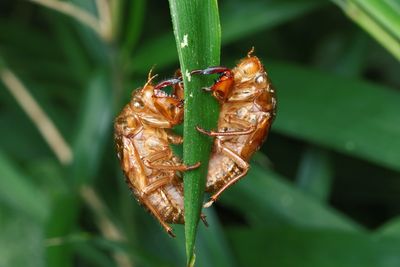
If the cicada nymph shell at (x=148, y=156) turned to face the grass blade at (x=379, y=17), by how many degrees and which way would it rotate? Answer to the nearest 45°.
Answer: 0° — it already faces it
